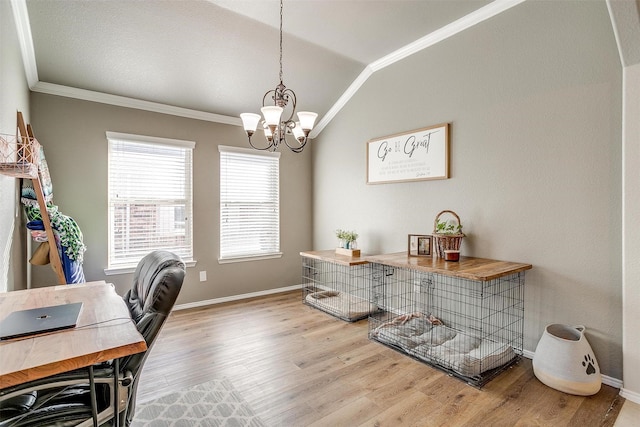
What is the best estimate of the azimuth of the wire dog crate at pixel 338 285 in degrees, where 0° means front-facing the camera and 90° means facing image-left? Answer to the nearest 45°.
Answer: approximately 45°

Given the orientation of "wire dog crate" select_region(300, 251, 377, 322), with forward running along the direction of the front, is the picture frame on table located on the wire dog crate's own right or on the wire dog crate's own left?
on the wire dog crate's own left

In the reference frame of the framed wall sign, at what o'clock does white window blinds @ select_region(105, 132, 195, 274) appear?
The white window blinds is roughly at 1 o'clock from the framed wall sign.

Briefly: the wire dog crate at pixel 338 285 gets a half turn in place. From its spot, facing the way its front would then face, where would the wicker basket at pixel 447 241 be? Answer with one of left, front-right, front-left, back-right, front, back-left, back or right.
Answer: right

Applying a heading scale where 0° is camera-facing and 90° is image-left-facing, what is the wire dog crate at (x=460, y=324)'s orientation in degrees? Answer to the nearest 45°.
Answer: approximately 45°
